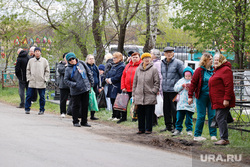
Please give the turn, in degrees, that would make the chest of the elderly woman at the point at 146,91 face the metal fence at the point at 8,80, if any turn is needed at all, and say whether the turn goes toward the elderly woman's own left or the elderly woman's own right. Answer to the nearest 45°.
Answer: approximately 135° to the elderly woman's own right

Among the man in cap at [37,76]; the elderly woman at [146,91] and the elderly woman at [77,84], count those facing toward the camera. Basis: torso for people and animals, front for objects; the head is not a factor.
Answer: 3

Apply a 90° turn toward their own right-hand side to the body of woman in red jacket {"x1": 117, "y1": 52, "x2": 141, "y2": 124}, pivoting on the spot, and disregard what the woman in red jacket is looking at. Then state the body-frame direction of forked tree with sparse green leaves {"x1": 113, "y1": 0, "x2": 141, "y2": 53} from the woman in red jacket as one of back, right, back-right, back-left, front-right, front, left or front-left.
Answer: front-right

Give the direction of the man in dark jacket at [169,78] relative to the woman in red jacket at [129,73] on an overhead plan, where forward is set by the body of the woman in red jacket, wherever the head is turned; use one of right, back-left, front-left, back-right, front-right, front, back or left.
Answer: left

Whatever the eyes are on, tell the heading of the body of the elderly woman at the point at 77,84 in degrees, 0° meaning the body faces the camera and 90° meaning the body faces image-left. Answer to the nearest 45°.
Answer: approximately 0°
